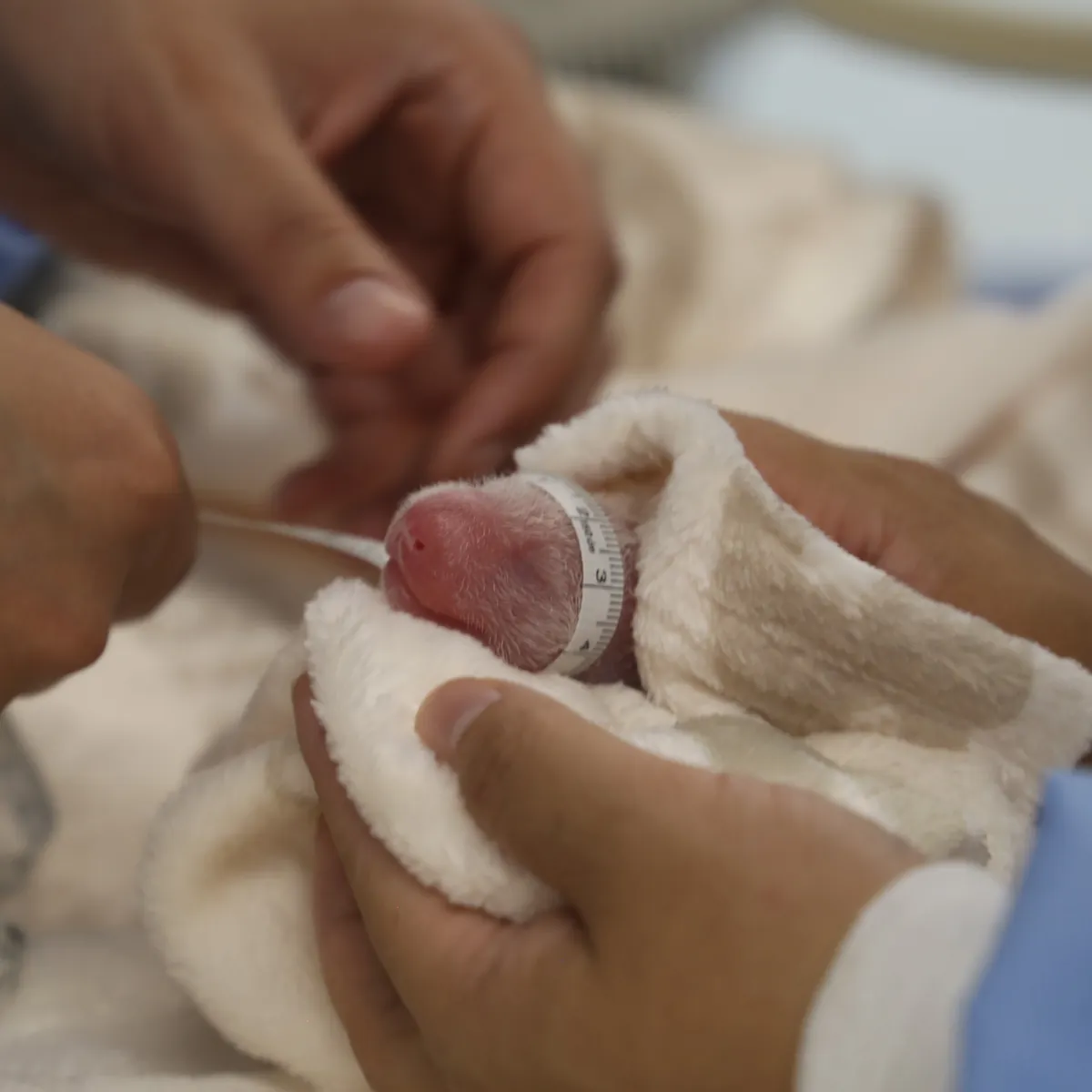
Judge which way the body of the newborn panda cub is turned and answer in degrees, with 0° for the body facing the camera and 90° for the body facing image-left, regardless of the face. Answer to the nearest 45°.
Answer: approximately 90°
